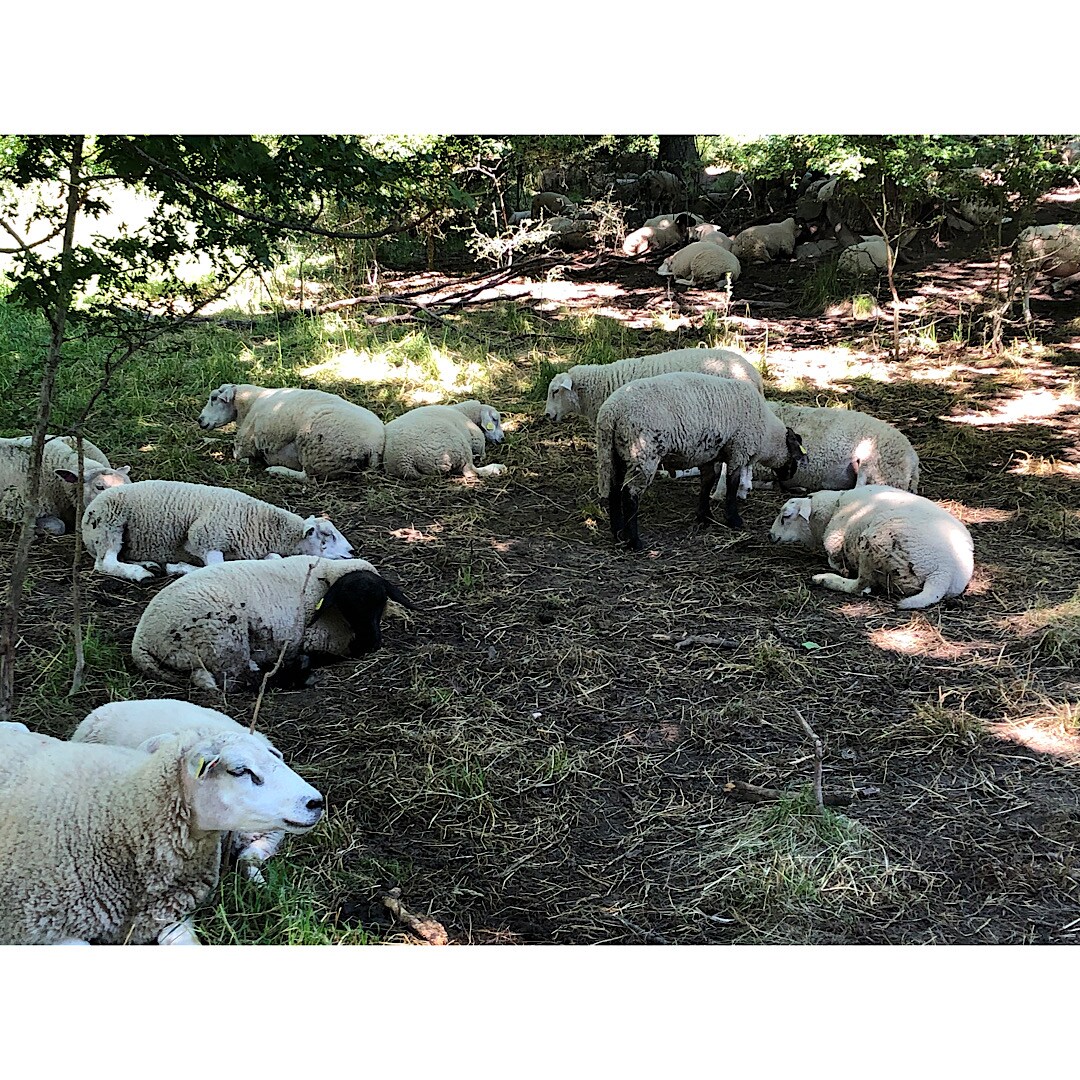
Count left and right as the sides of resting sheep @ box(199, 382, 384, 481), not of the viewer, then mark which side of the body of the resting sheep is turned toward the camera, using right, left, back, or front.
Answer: left

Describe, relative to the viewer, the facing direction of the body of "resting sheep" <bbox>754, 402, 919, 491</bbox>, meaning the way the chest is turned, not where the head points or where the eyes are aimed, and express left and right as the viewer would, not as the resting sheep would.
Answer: facing to the left of the viewer

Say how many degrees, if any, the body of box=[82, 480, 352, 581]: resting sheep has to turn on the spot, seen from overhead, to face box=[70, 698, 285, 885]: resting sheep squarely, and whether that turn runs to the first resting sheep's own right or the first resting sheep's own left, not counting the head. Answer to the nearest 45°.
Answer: approximately 90° to the first resting sheep's own right

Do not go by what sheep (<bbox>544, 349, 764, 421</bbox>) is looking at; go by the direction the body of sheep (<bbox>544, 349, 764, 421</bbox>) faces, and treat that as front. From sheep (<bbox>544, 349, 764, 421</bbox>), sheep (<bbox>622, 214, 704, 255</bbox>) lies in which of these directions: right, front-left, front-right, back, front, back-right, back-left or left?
right

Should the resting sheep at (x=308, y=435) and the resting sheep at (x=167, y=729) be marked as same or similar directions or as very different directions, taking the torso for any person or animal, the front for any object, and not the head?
very different directions

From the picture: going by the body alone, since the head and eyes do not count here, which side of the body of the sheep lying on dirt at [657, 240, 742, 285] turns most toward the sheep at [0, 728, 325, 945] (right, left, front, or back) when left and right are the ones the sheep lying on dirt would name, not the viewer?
left

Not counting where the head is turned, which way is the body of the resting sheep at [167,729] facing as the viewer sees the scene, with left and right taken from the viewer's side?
facing to the right of the viewer

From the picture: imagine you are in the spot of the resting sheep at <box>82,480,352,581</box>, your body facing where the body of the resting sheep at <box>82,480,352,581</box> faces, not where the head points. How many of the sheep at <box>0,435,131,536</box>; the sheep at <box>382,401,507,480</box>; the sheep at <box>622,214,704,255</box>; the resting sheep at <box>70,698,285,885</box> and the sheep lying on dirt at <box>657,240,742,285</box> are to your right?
1

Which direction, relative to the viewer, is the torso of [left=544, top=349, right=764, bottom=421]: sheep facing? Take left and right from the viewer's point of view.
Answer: facing to the left of the viewer

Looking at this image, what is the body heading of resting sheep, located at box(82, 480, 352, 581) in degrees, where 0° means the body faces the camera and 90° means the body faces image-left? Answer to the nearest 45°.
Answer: approximately 270°

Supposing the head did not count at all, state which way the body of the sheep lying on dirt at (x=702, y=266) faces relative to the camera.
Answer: to the viewer's left

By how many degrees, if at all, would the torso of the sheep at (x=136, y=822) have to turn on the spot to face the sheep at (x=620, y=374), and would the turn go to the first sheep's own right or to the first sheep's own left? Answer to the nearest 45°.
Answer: approximately 45° to the first sheep's own left

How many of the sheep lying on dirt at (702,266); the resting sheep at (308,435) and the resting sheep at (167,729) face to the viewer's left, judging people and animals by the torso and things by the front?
2
